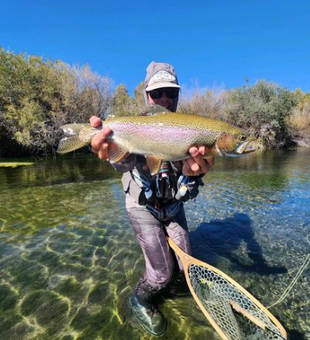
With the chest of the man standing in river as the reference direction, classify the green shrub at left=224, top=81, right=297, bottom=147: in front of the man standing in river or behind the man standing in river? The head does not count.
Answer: behind

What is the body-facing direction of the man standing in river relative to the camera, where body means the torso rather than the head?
toward the camera
